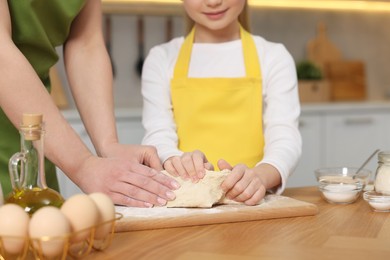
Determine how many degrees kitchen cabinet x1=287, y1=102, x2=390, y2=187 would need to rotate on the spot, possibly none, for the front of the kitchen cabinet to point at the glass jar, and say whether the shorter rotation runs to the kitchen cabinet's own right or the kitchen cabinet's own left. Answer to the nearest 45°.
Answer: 0° — it already faces it

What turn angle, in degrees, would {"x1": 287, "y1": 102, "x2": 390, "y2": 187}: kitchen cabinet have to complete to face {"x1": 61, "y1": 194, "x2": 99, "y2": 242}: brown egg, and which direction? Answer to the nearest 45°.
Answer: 0° — it already faces it

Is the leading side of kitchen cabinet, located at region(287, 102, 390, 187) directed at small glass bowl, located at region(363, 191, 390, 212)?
yes

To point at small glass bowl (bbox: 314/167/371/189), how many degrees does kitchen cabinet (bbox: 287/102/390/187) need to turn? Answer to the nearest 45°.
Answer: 0° — it already faces it

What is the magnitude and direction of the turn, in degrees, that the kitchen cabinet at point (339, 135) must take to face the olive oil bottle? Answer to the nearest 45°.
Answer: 0° — it already faces it

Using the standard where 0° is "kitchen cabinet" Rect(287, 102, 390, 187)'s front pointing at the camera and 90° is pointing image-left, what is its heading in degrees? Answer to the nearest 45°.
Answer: approximately 0°

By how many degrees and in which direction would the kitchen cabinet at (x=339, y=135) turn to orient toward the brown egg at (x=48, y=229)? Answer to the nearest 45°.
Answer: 0° — it already faces it

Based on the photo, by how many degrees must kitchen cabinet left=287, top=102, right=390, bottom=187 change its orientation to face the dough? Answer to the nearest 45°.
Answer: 0° — it already faces it

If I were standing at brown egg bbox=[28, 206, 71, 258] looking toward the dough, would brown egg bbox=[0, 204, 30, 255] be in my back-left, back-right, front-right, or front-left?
back-left

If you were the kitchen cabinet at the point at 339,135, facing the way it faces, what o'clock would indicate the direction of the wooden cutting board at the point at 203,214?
The wooden cutting board is roughly at 12 o'clock from the kitchen cabinet.
